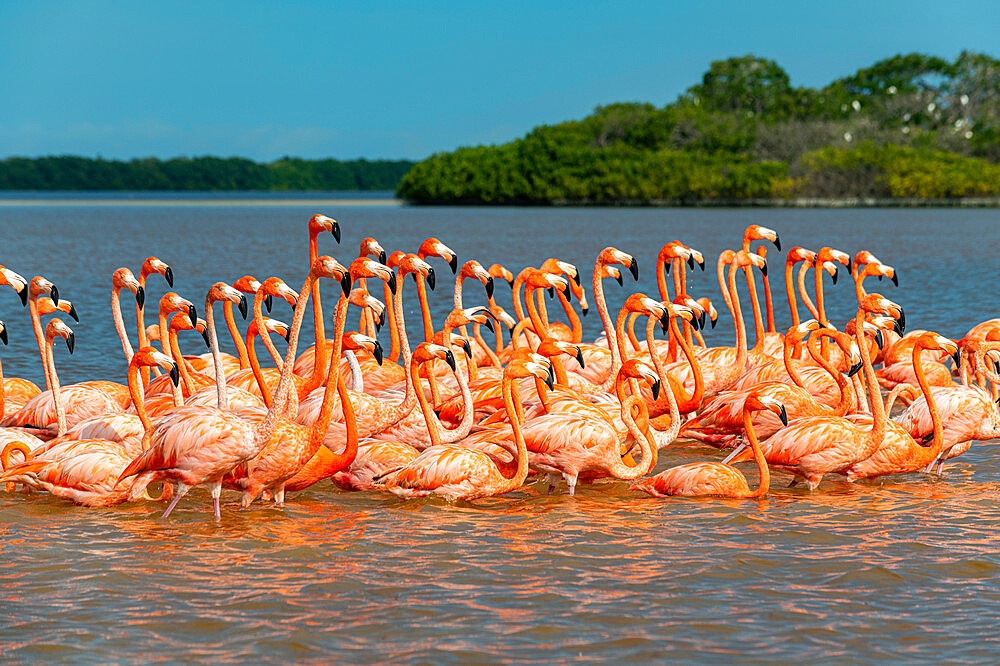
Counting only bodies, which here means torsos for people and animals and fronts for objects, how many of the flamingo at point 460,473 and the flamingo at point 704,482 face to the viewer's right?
2

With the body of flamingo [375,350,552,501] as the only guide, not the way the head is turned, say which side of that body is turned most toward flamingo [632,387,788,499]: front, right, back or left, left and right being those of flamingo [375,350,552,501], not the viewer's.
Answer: front

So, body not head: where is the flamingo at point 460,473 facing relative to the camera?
to the viewer's right

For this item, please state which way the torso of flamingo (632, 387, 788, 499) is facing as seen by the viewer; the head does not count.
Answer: to the viewer's right

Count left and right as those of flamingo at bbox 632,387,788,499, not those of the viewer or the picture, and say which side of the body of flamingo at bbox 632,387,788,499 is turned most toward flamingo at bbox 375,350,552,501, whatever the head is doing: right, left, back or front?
back
